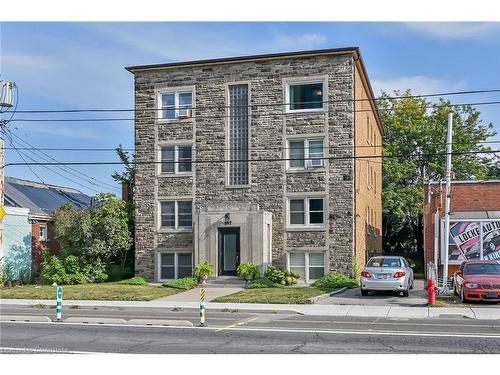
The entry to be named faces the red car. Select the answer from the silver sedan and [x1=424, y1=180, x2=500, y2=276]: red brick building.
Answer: the red brick building

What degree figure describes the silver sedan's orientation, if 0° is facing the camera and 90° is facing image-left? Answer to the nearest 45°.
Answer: approximately 180°

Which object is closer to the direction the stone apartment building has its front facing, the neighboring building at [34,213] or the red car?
the red car

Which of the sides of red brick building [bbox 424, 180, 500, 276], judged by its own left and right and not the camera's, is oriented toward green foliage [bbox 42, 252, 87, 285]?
right

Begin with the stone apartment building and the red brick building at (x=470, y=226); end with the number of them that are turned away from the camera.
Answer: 0

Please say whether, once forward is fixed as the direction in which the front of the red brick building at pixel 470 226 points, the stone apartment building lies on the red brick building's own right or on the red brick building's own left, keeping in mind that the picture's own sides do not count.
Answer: on the red brick building's own right

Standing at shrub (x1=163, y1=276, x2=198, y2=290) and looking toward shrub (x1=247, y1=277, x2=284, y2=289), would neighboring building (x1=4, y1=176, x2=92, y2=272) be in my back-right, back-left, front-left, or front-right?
back-left

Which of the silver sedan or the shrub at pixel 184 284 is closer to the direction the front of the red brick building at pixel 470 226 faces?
the silver sedan

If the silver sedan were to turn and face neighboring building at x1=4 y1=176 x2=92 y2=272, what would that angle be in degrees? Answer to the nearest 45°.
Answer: approximately 45° to its left

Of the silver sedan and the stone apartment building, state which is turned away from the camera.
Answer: the silver sedan

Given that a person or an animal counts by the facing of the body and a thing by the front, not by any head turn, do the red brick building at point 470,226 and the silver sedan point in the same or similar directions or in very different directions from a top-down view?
very different directions

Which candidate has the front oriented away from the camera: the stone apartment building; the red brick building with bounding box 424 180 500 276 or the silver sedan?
the silver sedan
